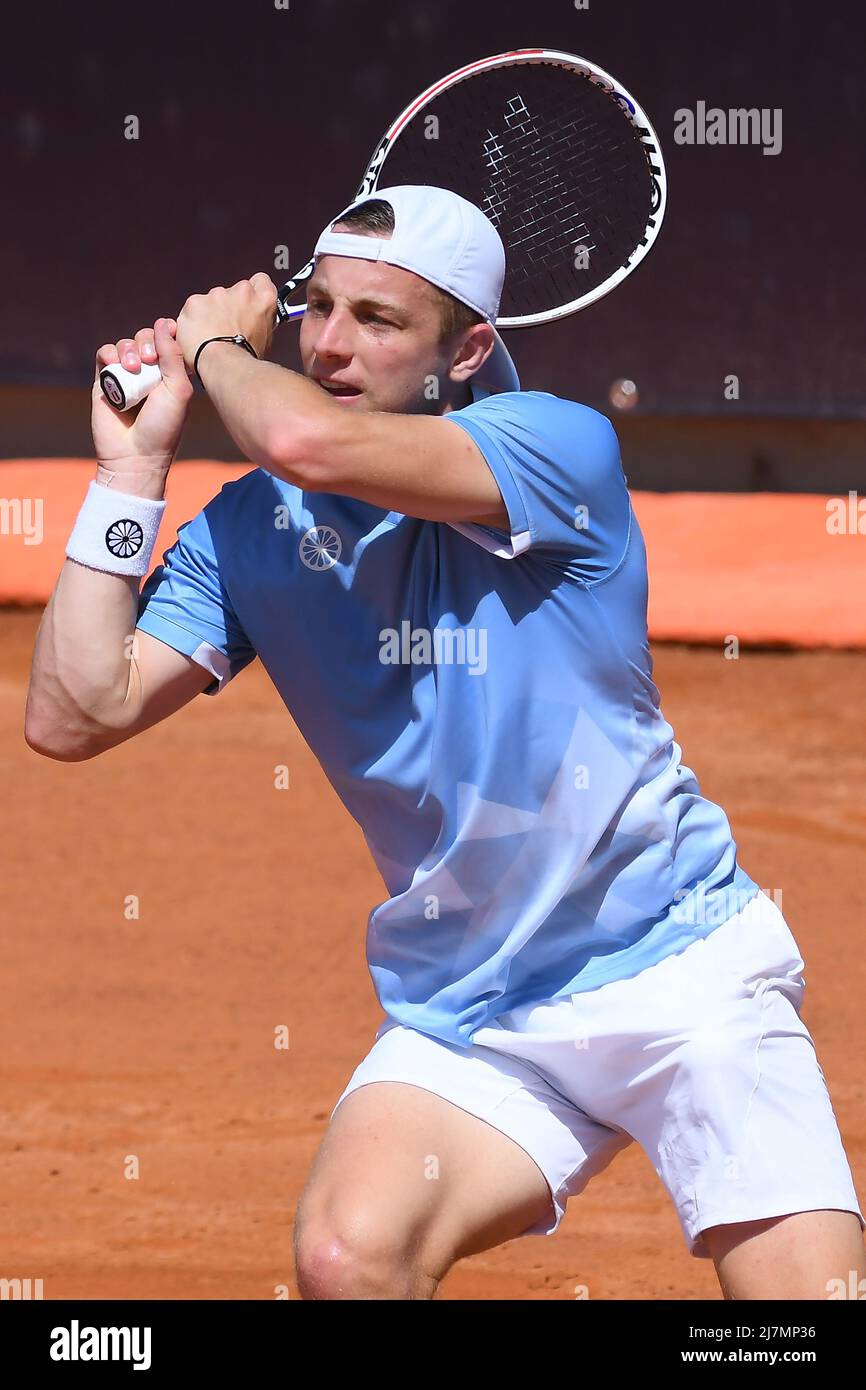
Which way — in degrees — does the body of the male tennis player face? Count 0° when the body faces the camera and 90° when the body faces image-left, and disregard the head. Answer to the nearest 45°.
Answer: approximately 45°
